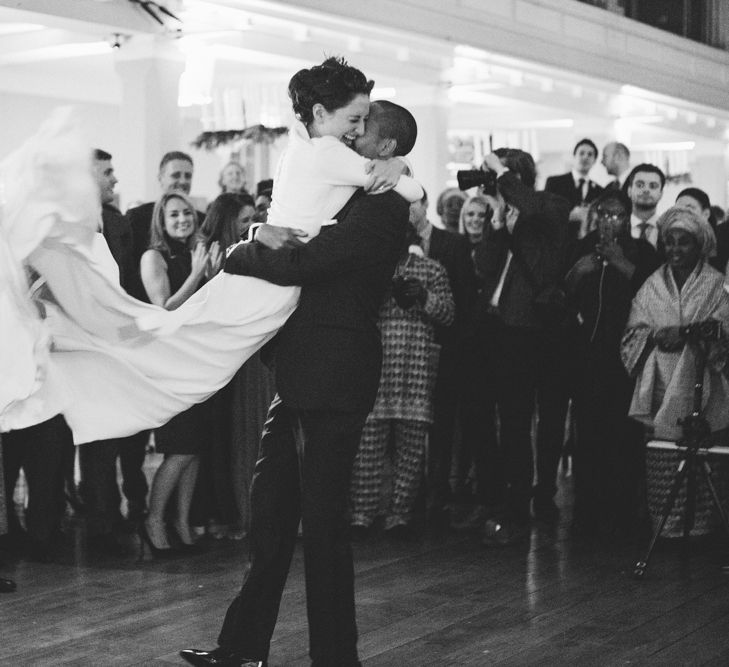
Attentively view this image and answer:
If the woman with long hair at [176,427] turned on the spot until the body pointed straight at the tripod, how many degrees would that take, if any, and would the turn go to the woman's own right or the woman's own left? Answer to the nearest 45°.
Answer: approximately 45° to the woman's own left

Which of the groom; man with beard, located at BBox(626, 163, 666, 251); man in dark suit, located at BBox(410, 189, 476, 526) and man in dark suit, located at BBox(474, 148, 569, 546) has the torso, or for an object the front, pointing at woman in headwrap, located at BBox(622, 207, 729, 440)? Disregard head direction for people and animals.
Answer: the man with beard

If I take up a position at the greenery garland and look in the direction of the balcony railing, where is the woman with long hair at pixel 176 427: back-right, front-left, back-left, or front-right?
back-right

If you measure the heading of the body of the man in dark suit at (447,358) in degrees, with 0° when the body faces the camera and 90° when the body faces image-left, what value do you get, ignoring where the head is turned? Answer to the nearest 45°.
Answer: approximately 45°

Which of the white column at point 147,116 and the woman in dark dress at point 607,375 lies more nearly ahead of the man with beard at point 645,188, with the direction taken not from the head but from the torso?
the woman in dark dress

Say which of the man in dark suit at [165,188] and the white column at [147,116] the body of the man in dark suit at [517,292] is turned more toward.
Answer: the man in dark suit

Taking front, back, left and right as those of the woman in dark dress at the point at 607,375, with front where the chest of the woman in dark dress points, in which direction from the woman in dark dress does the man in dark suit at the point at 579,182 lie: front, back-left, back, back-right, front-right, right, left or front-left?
back
